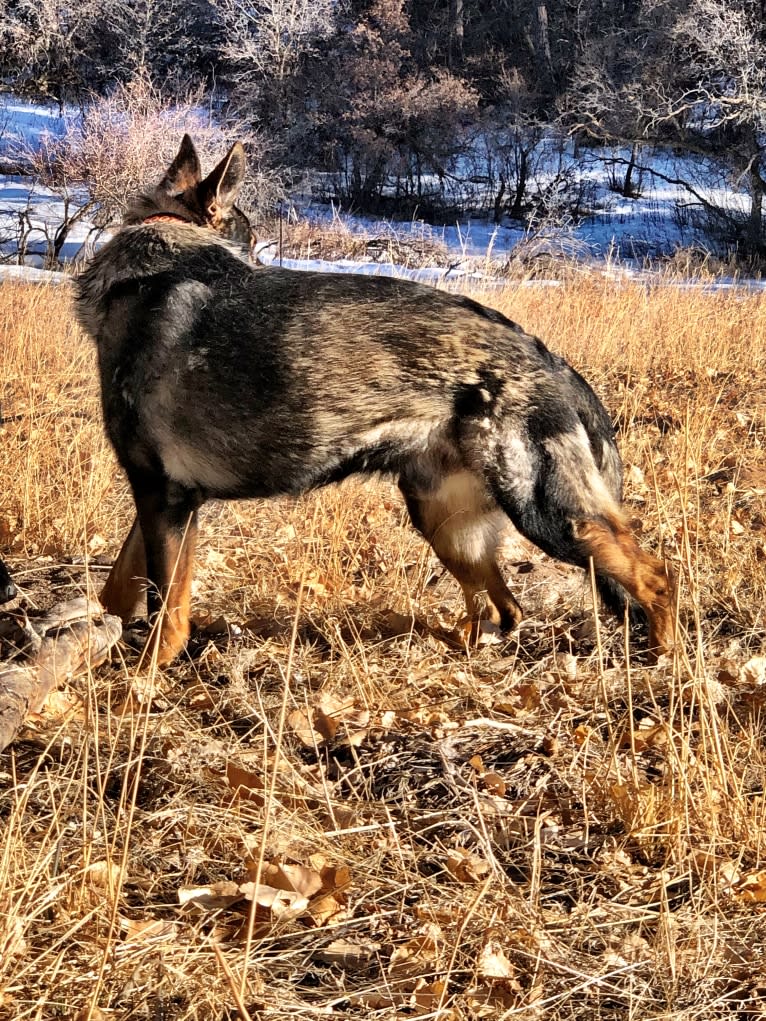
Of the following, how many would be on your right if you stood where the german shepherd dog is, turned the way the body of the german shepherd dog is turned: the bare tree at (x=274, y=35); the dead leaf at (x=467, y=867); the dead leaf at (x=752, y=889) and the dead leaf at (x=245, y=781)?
1

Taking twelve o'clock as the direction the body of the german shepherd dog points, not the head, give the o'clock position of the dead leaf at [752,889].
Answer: The dead leaf is roughly at 8 o'clock from the german shepherd dog.

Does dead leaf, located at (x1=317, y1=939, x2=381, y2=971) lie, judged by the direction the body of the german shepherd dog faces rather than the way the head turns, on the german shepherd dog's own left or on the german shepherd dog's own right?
on the german shepherd dog's own left

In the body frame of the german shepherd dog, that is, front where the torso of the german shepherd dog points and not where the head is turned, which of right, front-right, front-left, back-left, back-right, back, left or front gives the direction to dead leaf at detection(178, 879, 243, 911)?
left

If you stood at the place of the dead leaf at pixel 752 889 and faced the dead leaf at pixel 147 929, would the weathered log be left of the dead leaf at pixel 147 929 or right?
right

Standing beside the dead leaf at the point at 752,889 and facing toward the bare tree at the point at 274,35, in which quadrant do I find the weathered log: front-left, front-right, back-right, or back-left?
front-left

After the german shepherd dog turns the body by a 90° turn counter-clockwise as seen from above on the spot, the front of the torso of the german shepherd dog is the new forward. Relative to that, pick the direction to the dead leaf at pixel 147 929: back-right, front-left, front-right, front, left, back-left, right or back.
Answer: front

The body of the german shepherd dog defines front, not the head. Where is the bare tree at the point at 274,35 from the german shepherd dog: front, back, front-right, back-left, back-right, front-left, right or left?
right

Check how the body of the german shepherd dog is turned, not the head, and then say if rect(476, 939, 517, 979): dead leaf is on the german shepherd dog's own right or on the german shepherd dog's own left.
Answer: on the german shepherd dog's own left

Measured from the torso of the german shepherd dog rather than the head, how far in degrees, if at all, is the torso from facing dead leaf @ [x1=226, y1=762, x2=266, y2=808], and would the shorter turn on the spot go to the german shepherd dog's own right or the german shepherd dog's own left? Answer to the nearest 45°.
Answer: approximately 90° to the german shepherd dog's own left

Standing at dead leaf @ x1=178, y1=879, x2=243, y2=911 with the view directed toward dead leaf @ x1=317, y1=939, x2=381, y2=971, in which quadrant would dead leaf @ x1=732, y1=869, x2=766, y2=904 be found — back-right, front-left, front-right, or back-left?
front-left

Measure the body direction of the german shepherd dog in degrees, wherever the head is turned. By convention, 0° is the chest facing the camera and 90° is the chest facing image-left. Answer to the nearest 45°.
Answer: approximately 90°
